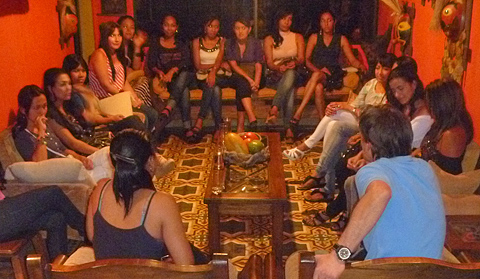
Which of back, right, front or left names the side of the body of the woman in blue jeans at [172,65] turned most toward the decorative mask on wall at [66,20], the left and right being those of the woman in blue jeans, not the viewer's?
right

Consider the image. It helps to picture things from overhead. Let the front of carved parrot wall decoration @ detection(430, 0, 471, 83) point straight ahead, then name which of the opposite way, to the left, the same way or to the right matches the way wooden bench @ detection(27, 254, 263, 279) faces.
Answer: to the right

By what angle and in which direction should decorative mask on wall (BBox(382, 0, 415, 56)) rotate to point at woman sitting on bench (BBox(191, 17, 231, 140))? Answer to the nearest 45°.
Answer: approximately 45° to its right

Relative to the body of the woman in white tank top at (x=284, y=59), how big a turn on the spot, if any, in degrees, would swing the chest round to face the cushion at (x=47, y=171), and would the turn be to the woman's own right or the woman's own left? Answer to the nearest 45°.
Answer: approximately 45° to the woman's own right

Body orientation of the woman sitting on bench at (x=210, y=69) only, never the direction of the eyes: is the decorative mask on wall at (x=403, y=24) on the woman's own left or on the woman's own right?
on the woman's own left

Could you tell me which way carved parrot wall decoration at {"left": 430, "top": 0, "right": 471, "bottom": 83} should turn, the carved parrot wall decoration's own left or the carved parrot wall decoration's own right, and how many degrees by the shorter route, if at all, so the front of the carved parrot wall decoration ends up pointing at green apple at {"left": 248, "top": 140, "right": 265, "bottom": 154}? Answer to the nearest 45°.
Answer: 0° — it already faces it

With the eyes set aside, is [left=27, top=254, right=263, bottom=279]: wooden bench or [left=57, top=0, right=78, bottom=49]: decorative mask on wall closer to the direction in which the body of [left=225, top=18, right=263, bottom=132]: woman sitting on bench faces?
the wooden bench

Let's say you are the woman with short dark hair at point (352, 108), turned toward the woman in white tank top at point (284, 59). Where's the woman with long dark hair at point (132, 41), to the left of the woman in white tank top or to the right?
left

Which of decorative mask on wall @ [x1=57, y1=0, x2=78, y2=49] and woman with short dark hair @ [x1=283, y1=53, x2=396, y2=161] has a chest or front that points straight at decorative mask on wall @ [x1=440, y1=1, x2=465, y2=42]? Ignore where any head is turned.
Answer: decorative mask on wall @ [x1=57, y1=0, x2=78, y2=49]

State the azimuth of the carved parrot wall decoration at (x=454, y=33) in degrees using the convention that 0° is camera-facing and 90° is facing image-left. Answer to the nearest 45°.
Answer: approximately 45°

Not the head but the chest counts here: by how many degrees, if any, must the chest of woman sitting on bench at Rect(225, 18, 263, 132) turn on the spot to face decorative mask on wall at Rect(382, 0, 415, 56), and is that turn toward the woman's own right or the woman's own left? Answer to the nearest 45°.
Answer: approximately 90° to the woman's own left

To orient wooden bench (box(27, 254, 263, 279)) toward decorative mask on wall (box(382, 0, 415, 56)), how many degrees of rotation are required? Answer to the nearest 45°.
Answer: approximately 45° to its right

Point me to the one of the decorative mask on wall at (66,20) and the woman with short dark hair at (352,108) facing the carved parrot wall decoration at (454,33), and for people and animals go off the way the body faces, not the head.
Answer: the decorative mask on wall at (66,20)

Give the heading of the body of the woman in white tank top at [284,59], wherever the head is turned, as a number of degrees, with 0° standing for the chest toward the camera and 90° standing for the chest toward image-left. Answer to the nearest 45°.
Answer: approximately 0°

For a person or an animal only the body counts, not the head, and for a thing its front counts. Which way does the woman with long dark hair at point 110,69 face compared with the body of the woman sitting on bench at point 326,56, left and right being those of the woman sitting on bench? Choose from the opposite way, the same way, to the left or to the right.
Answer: to the left
